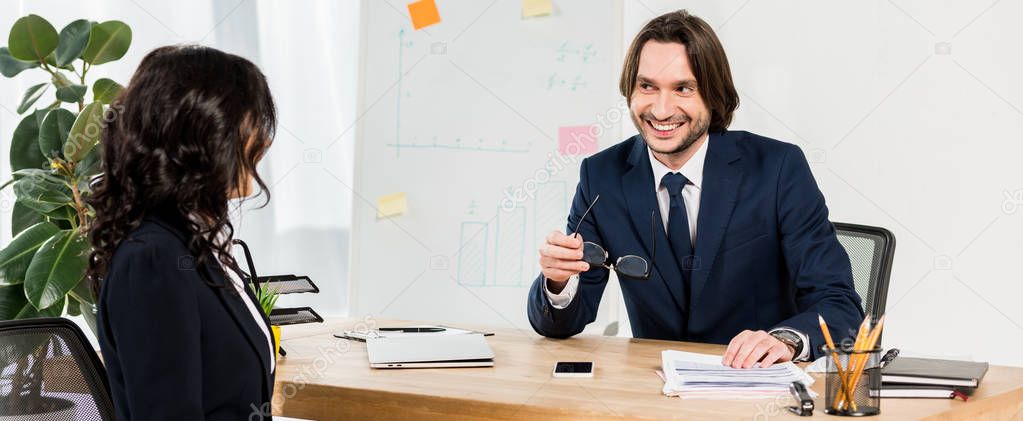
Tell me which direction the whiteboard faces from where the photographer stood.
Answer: facing the viewer

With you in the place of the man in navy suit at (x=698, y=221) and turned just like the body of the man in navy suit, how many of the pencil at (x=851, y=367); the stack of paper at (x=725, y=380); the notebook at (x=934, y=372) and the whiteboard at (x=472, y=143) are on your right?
1

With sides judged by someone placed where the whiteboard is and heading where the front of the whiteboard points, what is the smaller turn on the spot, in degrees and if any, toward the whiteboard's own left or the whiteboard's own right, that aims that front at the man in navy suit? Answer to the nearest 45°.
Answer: approximately 45° to the whiteboard's own left

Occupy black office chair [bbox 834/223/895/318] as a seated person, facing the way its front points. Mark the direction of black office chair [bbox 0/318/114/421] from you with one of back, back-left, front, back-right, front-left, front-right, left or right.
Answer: front

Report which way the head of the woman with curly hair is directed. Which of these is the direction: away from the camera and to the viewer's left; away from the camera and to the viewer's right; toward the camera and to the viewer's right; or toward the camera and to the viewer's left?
away from the camera and to the viewer's right

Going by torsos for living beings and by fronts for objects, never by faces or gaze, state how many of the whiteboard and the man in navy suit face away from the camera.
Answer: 0

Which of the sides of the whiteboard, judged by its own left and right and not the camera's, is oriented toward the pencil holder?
front

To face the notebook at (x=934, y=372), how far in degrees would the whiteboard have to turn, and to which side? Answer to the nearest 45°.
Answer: approximately 45° to its left

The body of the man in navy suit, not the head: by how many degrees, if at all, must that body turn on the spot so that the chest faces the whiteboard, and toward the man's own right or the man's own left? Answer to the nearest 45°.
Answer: approximately 90° to the man's own right

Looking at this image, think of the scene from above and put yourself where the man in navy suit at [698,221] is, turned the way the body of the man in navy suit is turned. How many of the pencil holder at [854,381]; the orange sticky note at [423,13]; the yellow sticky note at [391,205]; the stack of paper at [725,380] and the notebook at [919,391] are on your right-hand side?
2

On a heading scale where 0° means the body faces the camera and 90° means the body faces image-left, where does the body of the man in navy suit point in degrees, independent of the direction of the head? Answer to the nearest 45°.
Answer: approximately 45°
